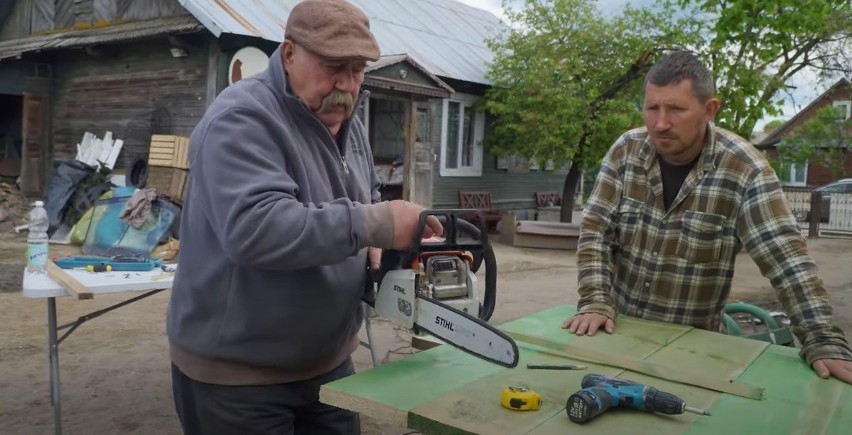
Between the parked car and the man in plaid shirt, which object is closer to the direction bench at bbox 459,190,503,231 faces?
the man in plaid shirt

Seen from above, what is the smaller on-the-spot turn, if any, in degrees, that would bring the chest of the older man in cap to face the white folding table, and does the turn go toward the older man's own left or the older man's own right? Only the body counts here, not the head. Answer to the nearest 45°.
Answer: approximately 180°

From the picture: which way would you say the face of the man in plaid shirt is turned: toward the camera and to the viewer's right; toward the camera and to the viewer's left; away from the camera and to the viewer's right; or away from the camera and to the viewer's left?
toward the camera and to the viewer's left

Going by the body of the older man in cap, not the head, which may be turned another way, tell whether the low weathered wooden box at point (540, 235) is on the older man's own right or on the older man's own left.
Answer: on the older man's own left

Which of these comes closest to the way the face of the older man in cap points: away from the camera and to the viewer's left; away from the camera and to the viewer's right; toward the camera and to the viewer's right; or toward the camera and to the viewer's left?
toward the camera and to the viewer's right

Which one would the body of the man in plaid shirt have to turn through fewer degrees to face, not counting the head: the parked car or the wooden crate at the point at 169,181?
the wooden crate
